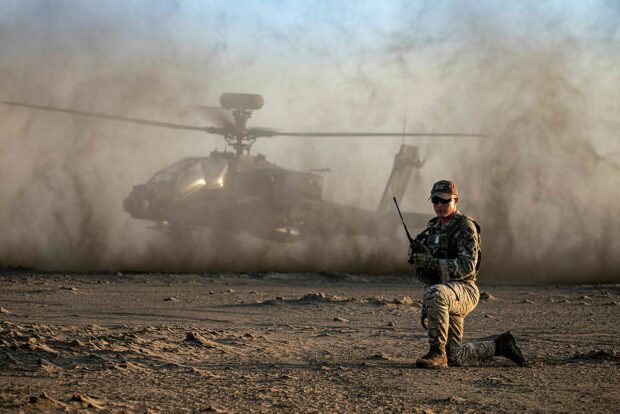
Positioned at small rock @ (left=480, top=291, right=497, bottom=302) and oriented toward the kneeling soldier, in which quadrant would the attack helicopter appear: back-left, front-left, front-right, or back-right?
back-right

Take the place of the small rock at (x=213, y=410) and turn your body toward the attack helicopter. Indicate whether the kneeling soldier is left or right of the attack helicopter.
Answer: right

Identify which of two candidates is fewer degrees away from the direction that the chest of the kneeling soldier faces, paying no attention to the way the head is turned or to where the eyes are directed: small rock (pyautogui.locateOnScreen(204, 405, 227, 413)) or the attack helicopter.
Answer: the small rock

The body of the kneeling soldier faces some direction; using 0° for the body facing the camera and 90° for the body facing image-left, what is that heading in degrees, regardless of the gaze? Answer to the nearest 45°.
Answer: approximately 45°

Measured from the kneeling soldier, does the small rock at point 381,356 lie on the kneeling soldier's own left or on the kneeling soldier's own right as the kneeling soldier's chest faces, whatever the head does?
on the kneeling soldier's own right

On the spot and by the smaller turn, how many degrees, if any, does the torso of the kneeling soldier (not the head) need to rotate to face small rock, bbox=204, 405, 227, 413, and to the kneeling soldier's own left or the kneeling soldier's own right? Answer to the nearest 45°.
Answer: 0° — they already face it

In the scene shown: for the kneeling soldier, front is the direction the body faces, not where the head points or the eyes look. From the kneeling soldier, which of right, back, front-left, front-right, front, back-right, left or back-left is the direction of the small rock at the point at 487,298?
back-right

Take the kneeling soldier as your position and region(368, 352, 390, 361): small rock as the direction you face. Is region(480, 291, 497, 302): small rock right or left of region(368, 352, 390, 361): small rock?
right

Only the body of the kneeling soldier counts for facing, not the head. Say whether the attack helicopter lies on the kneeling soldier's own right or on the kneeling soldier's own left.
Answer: on the kneeling soldier's own right

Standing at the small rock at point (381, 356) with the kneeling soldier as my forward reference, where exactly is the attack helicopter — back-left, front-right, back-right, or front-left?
back-left
